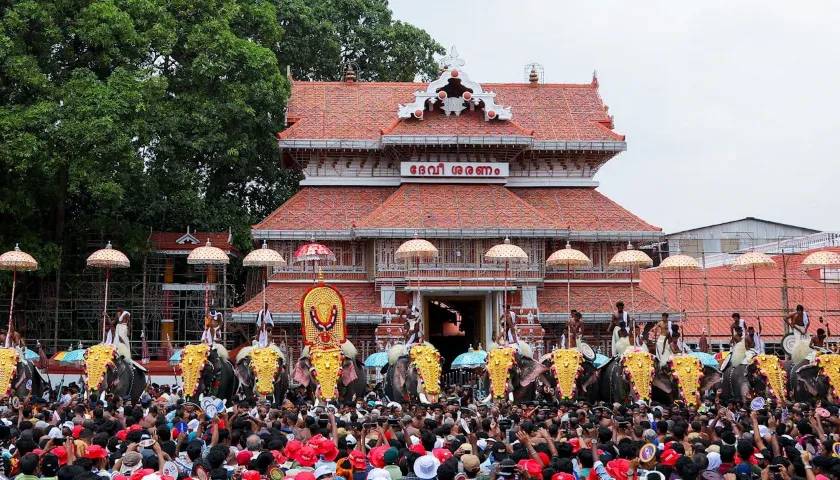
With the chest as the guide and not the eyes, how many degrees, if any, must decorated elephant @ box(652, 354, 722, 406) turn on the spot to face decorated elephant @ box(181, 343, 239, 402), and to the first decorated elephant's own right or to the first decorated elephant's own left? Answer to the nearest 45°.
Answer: approximately 90° to the first decorated elephant's own right

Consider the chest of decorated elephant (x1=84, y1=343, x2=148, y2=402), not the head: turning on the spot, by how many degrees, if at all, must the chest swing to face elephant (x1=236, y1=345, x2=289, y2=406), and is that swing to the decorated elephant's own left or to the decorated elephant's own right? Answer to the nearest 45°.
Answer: approximately 135° to the decorated elephant's own left

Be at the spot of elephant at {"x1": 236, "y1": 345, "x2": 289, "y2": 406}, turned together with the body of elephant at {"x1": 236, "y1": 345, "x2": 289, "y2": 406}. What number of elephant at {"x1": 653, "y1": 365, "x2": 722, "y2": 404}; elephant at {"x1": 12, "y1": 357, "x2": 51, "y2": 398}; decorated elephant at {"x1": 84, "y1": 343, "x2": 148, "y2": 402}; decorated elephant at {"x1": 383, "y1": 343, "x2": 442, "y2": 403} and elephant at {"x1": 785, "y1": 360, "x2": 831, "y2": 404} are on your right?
2

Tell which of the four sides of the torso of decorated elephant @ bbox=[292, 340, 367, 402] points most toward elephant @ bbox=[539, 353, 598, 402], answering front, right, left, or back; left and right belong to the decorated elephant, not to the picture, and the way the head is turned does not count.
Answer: left

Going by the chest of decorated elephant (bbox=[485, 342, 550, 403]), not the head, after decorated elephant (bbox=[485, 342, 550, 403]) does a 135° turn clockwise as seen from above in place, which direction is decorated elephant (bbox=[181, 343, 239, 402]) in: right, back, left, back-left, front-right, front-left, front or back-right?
left

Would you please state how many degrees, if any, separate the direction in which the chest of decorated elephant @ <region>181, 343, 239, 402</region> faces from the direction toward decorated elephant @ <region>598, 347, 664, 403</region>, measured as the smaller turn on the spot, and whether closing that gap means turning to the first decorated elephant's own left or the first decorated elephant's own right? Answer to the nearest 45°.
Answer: approximately 135° to the first decorated elephant's own left

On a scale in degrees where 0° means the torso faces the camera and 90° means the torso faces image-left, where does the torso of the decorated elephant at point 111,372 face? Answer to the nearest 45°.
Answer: approximately 45°

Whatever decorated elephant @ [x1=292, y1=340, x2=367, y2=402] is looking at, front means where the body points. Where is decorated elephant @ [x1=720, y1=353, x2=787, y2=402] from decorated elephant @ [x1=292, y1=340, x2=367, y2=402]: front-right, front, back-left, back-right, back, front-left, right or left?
left

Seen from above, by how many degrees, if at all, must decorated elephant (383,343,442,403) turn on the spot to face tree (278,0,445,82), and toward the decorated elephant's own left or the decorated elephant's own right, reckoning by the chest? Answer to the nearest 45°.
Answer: approximately 135° to the decorated elephant's own left

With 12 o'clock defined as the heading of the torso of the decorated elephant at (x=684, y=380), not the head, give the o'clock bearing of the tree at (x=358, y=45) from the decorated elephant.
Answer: The tree is roughly at 5 o'clock from the decorated elephant.
